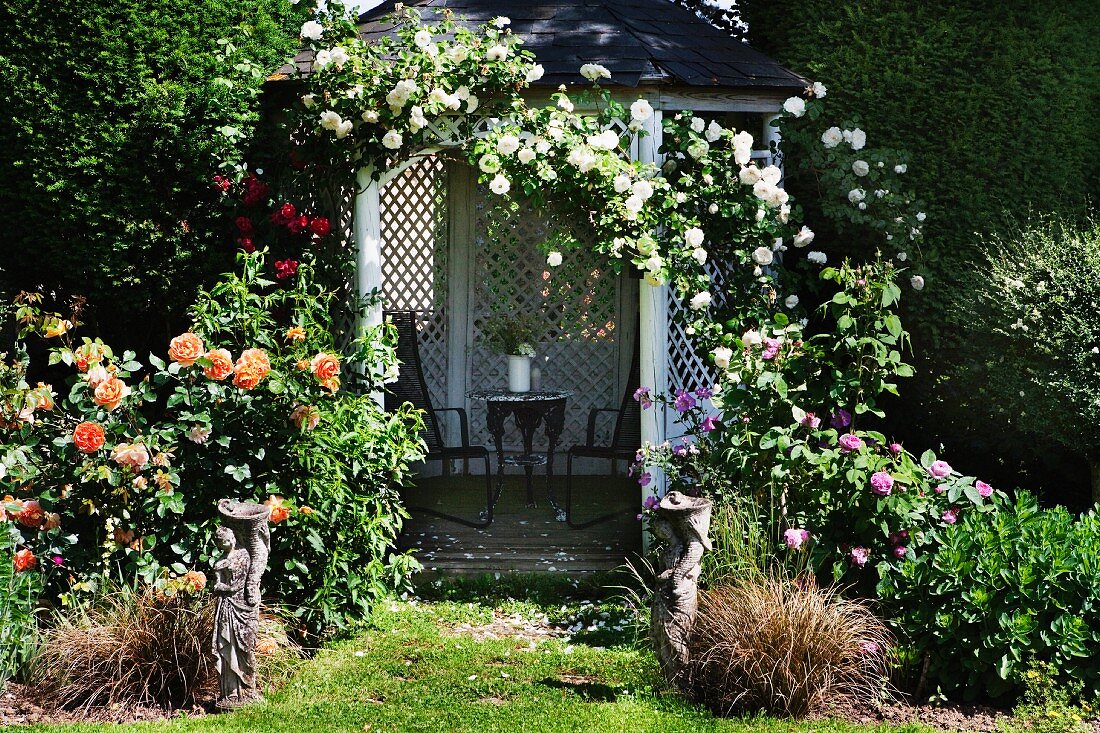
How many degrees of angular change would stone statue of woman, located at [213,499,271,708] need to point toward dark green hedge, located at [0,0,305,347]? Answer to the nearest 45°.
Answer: approximately 135° to its right

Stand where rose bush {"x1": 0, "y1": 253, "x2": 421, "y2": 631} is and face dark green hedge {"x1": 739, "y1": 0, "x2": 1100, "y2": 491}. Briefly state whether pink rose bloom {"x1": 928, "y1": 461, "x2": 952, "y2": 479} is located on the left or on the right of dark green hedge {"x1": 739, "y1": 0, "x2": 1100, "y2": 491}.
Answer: right

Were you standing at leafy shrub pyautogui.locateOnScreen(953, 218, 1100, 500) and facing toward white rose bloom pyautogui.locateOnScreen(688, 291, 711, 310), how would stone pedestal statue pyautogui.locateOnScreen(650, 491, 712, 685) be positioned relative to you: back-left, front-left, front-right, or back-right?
front-left

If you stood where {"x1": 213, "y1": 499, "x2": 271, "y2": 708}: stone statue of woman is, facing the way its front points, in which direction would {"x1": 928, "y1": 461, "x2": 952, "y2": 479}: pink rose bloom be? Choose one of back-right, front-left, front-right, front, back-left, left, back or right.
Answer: back-left

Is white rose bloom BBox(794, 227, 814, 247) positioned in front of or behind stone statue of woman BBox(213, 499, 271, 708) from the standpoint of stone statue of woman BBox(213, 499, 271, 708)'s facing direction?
behind

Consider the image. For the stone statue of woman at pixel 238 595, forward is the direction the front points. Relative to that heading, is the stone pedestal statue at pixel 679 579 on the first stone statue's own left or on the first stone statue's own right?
on the first stone statue's own left

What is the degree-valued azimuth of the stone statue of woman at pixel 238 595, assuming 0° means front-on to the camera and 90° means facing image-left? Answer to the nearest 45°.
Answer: approximately 45°

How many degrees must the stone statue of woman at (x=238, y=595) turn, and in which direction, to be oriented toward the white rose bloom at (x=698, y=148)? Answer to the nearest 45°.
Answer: approximately 180°
